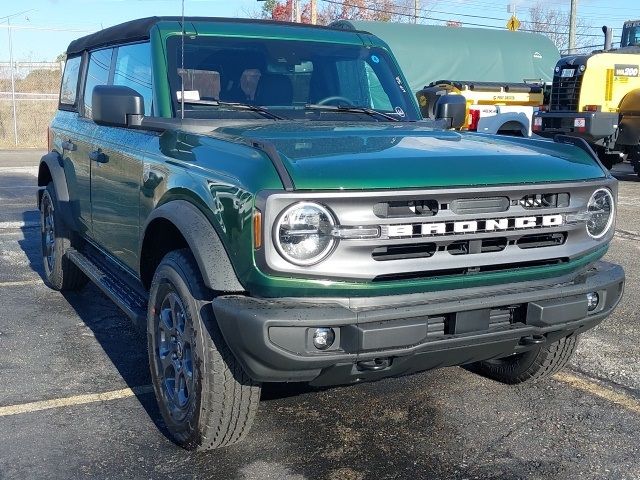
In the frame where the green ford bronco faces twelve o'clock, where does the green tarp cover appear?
The green tarp cover is roughly at 8 o'clock from the green ford bronco.

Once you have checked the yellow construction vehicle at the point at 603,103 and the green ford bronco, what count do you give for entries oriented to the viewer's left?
0

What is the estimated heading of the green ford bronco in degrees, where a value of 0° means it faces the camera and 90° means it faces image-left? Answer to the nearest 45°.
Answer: approximately 315°

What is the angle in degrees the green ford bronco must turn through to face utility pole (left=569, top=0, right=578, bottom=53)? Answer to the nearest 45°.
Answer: approximately 135° to its left

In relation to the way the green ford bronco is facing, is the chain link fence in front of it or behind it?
behind

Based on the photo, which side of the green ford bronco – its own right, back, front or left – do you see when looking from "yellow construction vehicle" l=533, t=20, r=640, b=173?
left
